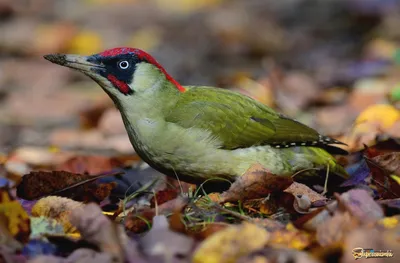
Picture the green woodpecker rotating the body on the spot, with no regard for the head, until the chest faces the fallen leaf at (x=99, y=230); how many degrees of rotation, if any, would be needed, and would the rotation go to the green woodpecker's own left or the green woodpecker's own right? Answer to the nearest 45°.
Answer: approximately 90° to the green woodpecker's own left

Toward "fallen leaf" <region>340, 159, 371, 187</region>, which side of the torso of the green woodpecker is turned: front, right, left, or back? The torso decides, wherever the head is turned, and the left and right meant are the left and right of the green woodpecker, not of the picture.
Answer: back

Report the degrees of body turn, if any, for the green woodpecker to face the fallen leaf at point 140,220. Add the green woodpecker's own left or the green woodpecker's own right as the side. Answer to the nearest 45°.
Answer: approximately 90° to the green woodpecker's own left

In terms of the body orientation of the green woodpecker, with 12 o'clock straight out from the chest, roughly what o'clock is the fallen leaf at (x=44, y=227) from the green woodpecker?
The fallen leaf is roughly at 10 o'clock from the green woodpecker.

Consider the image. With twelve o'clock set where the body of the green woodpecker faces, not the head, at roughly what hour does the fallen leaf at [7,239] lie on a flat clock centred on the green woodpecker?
The fallen leaf is roughly at 10 o'clock from the green woodpecker.

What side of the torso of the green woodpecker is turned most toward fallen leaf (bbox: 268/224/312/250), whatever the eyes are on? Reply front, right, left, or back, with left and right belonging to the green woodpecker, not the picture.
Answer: left

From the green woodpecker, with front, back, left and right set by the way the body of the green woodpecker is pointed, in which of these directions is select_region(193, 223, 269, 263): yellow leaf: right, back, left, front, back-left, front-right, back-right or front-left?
left

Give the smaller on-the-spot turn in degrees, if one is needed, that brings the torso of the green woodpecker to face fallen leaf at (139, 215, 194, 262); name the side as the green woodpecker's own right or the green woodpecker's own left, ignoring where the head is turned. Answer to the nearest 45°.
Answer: approximately 90° to the green woodpecker's own left

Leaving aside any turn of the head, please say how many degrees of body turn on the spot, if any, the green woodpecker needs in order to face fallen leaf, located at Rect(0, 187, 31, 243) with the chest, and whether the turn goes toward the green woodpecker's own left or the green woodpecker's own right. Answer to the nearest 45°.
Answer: approximately 45° to the green woodpecker's own left

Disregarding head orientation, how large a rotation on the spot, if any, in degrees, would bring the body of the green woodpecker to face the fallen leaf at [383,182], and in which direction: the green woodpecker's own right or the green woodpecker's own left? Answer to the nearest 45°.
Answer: approximately 135° to the green woodpecker's own left

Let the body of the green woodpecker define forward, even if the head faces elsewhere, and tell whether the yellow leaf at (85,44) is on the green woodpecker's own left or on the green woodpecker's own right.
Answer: on the green woodpecker's own right

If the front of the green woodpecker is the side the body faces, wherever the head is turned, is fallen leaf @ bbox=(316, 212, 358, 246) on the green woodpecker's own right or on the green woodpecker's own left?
on the green woodpecker's own left

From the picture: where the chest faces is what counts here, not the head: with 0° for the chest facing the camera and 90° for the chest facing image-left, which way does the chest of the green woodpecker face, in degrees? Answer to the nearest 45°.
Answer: approximately 90°
